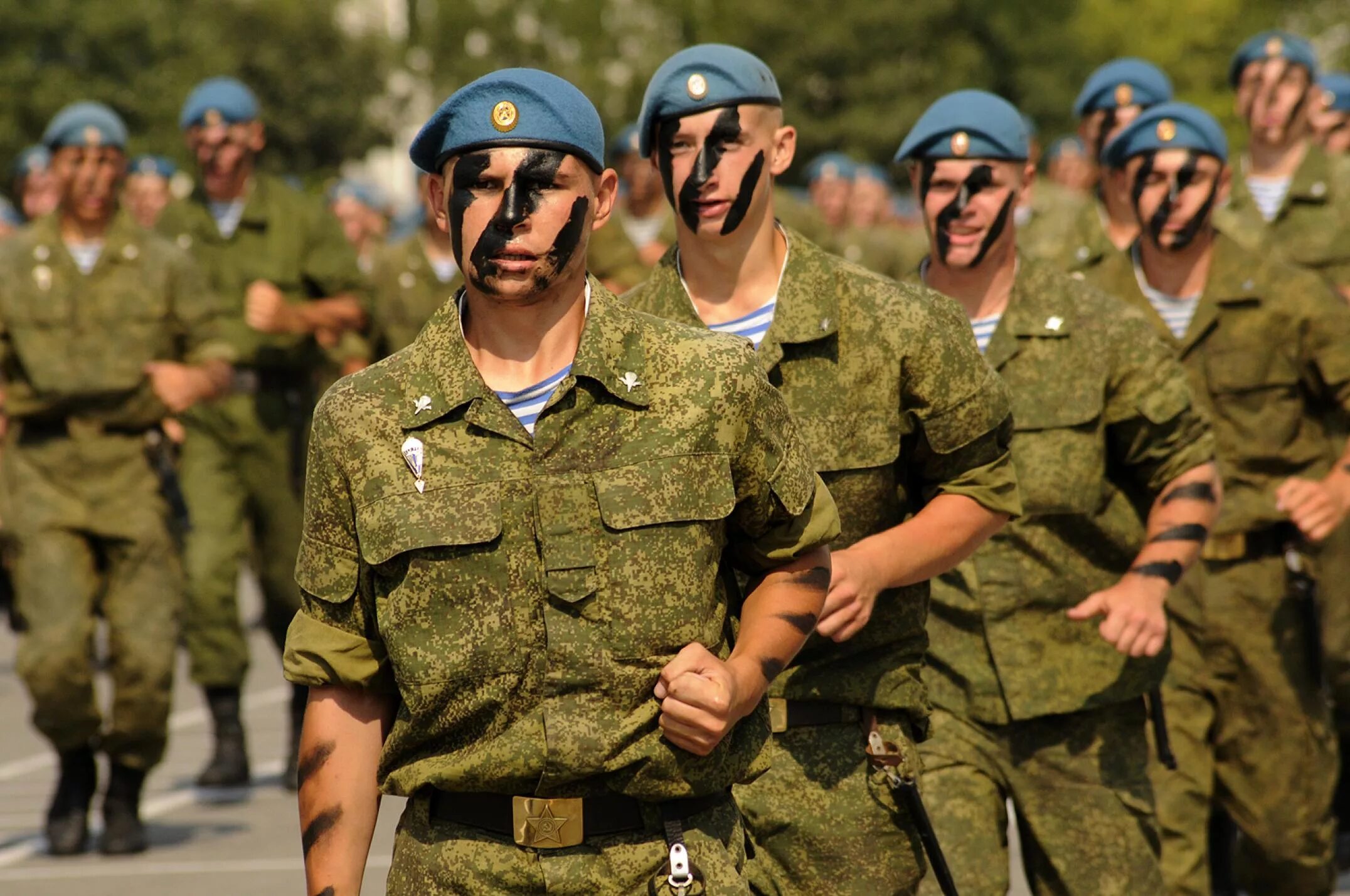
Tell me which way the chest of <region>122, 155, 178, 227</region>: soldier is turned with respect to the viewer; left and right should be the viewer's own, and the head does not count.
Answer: facing the viewer

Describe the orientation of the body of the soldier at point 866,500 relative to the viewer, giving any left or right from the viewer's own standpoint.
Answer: facing the viewer and to the left of the viewer

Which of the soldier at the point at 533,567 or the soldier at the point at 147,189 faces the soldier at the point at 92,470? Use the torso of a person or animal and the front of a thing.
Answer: the soldier at the point at 147,189

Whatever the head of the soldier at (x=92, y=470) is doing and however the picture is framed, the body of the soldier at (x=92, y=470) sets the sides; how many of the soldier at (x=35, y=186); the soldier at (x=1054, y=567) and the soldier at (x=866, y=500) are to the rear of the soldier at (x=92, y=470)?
1

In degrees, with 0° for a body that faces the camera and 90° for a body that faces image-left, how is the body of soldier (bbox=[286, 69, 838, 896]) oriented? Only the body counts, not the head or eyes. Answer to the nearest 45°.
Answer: approximately 0°

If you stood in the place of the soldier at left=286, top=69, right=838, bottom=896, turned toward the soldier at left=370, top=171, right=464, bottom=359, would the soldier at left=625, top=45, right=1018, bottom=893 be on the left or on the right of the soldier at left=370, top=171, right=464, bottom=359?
right

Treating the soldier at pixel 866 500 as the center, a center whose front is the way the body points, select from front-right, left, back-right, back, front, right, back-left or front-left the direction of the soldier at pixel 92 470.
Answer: right

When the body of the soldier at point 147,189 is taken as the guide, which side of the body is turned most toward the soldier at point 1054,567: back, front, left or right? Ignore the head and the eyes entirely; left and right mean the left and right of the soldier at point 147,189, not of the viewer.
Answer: front

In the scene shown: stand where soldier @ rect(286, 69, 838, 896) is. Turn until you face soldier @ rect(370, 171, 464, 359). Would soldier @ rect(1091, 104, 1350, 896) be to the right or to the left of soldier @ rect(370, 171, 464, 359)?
right

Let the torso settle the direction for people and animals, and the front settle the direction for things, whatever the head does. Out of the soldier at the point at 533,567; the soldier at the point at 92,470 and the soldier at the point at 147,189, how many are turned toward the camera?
3
